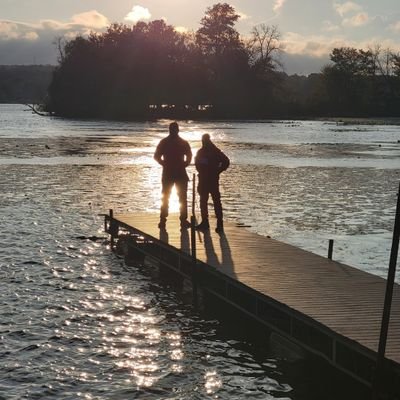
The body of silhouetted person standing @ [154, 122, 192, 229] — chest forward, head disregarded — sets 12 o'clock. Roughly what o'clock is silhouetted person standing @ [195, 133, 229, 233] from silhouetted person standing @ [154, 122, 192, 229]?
silhouetted person standing @ [195, 133, 229, 233] is roughly at 4 o'clock from silhouetted person standing @ [154, 122, 192, 229].

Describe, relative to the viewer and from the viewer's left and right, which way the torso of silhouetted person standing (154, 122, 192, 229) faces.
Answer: facing away from the viewer
